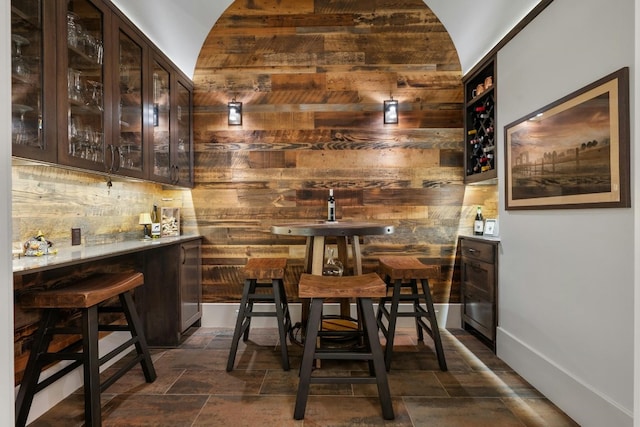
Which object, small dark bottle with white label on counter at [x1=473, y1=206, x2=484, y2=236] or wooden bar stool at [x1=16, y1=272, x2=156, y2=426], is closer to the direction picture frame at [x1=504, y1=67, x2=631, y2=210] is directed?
the wooden bar stool

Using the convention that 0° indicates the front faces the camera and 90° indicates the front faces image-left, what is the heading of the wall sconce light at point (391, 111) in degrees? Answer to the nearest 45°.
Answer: approximately 0°

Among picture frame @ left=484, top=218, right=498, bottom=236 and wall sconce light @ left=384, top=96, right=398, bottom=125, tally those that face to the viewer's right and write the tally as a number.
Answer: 0

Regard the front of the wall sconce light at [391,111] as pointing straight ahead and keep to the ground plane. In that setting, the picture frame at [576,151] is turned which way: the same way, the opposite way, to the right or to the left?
to the right

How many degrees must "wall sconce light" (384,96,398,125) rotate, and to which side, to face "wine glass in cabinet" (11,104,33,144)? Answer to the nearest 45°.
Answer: approximately 45° to its right

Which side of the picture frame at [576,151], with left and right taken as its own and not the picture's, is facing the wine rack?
right

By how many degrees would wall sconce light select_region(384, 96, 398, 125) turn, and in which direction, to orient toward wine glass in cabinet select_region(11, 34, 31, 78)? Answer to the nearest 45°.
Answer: approximately 45° to its right

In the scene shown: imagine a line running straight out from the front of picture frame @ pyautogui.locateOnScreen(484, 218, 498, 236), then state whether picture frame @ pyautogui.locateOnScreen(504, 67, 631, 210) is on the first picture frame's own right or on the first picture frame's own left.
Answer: on the first picture frame's own left
